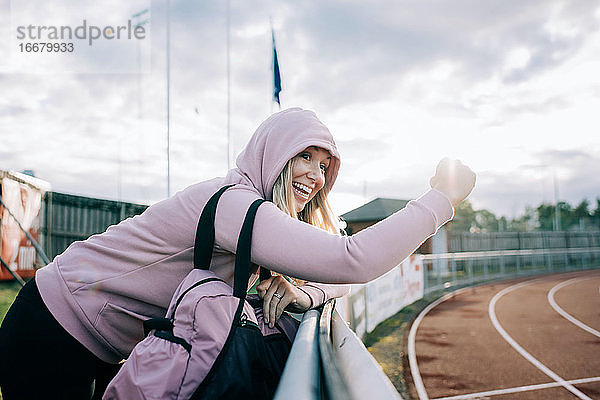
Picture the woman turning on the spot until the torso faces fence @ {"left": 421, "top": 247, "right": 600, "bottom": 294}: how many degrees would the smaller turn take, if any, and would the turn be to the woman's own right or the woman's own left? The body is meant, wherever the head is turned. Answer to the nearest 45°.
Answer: approximately 45° to the woman's own left

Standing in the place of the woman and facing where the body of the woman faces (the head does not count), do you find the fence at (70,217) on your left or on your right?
on your left

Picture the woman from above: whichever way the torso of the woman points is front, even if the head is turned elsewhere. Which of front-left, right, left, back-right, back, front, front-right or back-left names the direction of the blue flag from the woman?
left

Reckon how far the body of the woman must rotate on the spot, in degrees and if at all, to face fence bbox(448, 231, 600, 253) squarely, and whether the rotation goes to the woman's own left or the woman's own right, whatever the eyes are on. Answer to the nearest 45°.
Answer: approximately 45° to the woman's own left

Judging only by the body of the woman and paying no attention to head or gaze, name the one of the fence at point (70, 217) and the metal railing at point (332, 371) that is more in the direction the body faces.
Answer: the metal railing

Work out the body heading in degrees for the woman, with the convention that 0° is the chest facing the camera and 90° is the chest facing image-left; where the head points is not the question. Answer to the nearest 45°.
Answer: approximately 270°
